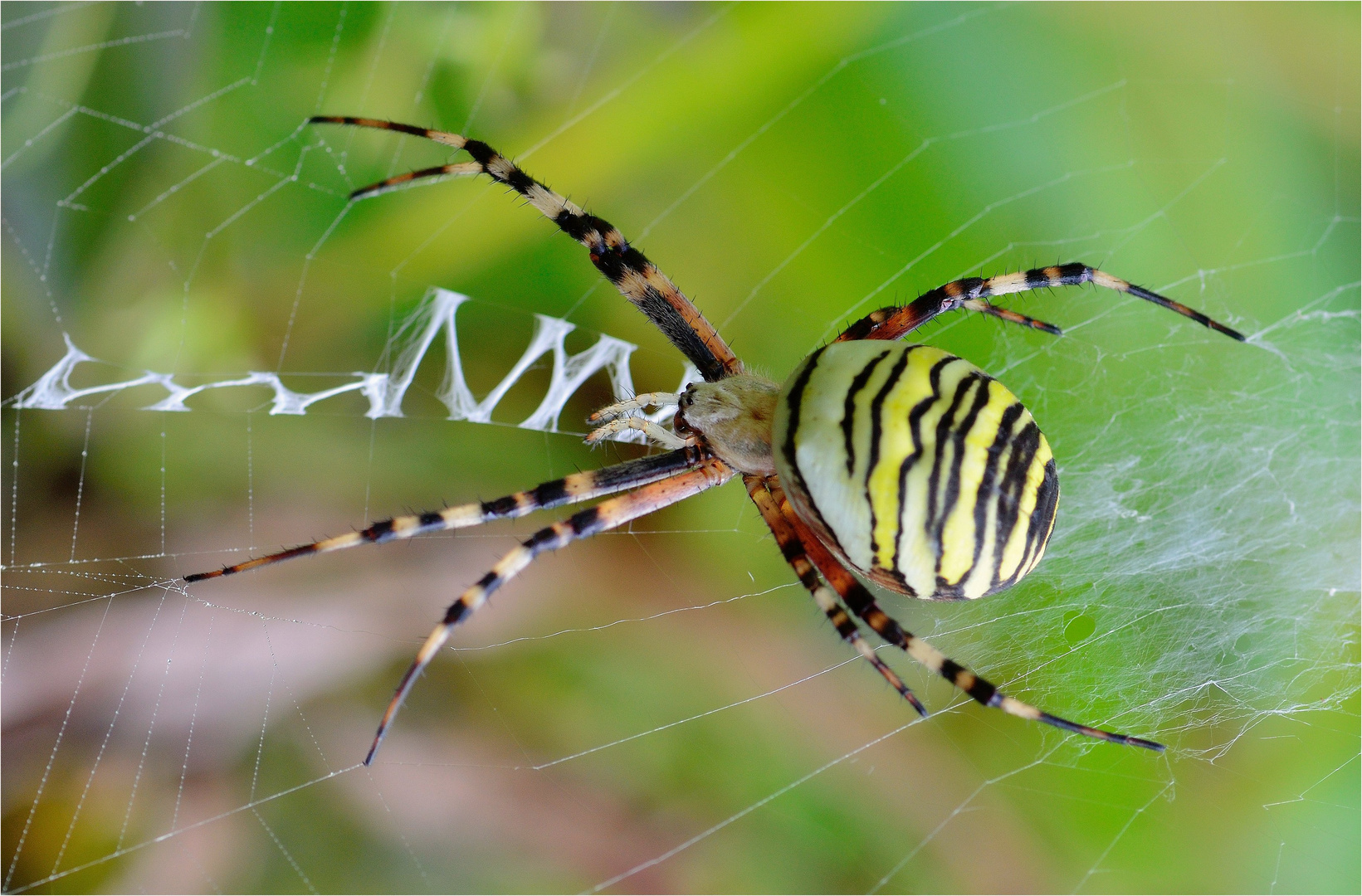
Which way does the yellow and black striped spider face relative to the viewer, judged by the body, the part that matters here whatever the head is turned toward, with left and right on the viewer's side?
facing to the left of the viewer
